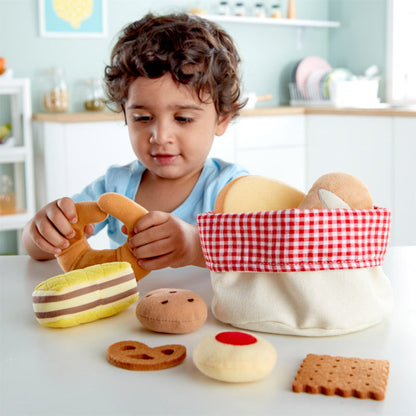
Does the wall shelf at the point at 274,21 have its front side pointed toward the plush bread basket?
yes

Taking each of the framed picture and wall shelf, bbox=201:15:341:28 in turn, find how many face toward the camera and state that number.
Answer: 2

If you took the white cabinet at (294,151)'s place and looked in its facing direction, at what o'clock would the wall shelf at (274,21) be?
The wall shelf is roughly at 6 o'clock from the white cabinet.

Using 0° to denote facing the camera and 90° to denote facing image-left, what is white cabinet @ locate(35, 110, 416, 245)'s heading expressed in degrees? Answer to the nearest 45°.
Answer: approximately 0°

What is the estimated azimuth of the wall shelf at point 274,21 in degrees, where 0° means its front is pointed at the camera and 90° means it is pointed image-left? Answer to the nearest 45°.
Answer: approximately 0°

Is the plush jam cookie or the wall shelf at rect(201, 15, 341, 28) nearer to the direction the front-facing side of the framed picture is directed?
the plush jam cookie

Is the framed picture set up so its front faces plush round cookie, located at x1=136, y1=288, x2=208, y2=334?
yes

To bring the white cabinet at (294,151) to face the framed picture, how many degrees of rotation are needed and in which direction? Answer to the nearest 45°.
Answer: approximately 90° to its right

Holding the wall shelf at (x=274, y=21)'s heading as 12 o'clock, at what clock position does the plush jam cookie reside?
The plush jam cookie is roughly at 12 o'clock from the wall shelf.
